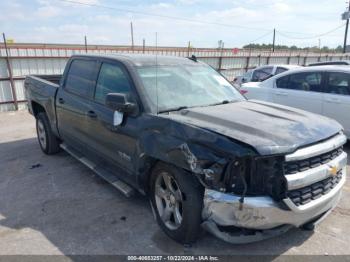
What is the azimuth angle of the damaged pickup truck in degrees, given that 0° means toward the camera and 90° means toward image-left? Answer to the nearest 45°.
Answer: approximately 315°

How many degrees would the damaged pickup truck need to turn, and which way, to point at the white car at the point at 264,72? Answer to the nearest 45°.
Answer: approximately 135° to its left

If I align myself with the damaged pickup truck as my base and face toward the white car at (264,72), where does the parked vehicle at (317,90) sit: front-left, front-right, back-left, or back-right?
front-right

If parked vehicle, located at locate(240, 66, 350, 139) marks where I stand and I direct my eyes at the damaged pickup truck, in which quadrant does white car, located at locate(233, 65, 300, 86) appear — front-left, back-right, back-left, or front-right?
back-right

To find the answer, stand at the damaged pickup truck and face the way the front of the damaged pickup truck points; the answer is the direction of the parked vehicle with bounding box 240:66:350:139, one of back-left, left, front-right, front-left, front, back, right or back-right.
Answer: left
